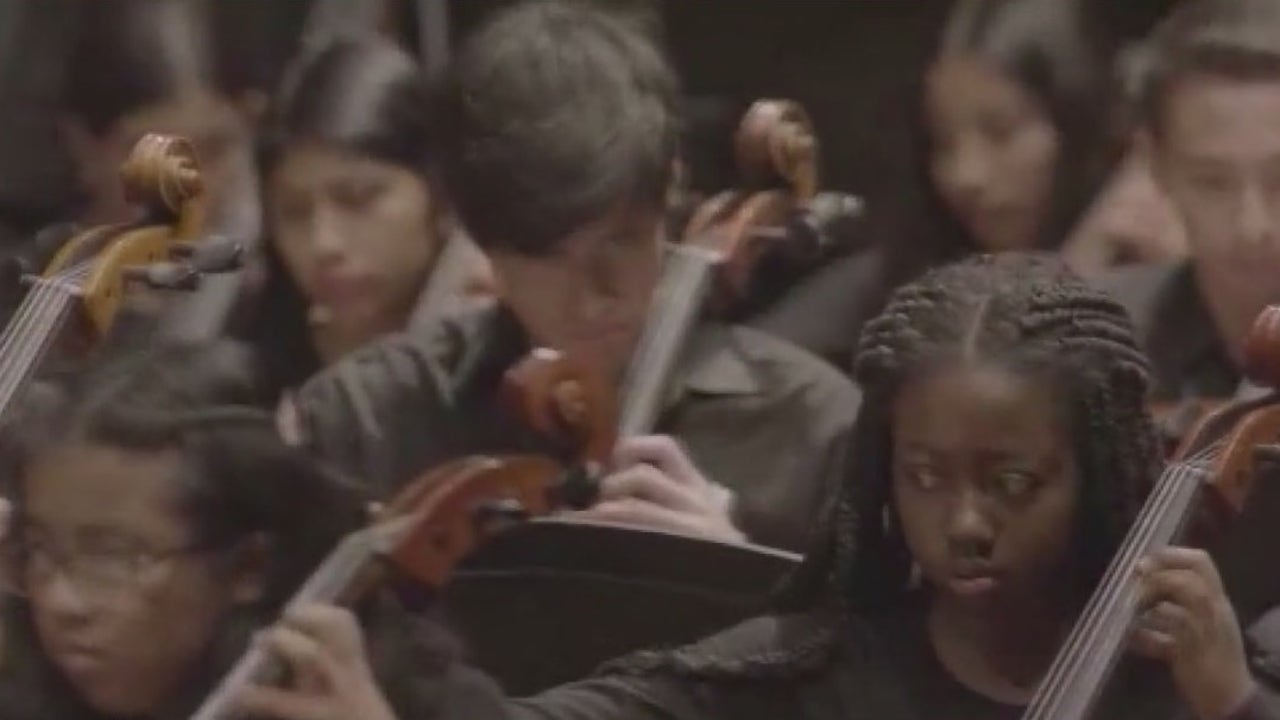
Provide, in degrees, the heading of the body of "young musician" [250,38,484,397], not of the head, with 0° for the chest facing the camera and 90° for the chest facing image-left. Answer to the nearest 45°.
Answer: approximately 45°

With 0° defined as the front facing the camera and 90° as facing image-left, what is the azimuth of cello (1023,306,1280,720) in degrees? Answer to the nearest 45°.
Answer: approximately 45°

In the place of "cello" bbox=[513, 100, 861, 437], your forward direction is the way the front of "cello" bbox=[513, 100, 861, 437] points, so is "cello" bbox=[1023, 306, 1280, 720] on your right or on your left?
on your left

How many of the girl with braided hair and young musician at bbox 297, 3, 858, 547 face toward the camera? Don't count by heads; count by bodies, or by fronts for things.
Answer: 2

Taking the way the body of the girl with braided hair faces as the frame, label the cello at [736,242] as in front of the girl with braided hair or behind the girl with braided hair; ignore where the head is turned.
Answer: behind

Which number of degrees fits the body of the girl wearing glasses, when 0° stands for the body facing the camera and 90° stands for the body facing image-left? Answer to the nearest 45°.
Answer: approximately 45°

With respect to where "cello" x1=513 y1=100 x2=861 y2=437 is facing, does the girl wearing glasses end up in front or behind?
in front
